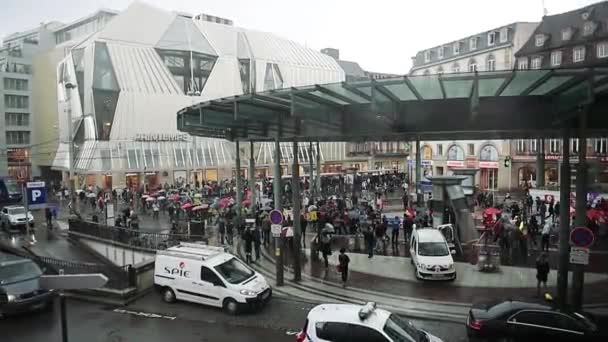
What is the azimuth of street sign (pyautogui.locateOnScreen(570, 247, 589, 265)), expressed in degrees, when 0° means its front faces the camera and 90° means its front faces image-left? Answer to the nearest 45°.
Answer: approximately 0°

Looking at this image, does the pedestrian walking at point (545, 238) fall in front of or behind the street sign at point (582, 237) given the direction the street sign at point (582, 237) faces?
behind

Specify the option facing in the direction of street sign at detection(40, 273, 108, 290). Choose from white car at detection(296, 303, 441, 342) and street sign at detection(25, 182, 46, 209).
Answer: street sign at detection(25, 182, 46, 209)

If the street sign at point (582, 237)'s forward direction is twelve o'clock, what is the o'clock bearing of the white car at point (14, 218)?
The white car is roughly at 3 o'clock from the street sign.

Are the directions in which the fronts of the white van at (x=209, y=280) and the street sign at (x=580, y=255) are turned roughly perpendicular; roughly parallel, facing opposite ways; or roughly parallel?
roughly perpendicular

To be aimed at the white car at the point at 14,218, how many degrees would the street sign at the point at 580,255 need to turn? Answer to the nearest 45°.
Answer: approximately 90° to its right
